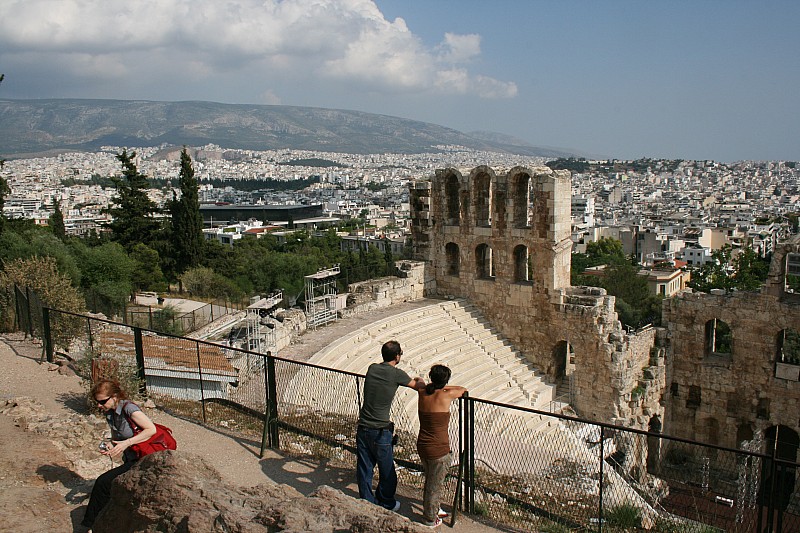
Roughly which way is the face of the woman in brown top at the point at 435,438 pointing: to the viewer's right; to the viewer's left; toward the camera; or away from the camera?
away from the camera

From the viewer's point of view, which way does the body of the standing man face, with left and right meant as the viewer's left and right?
facing away from the viewer and to the right of the viewer

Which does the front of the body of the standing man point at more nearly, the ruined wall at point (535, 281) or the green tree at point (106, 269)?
the ruined wall

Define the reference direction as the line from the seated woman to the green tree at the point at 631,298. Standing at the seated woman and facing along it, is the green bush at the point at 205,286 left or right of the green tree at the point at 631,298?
left

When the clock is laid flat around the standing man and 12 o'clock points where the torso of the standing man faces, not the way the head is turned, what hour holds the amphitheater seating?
The amphitheater seating is roughly at 11 o'clock from the standing man.

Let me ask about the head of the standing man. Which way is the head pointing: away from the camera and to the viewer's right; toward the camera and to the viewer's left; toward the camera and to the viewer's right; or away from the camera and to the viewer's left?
away from the camera and to the viewer's right
